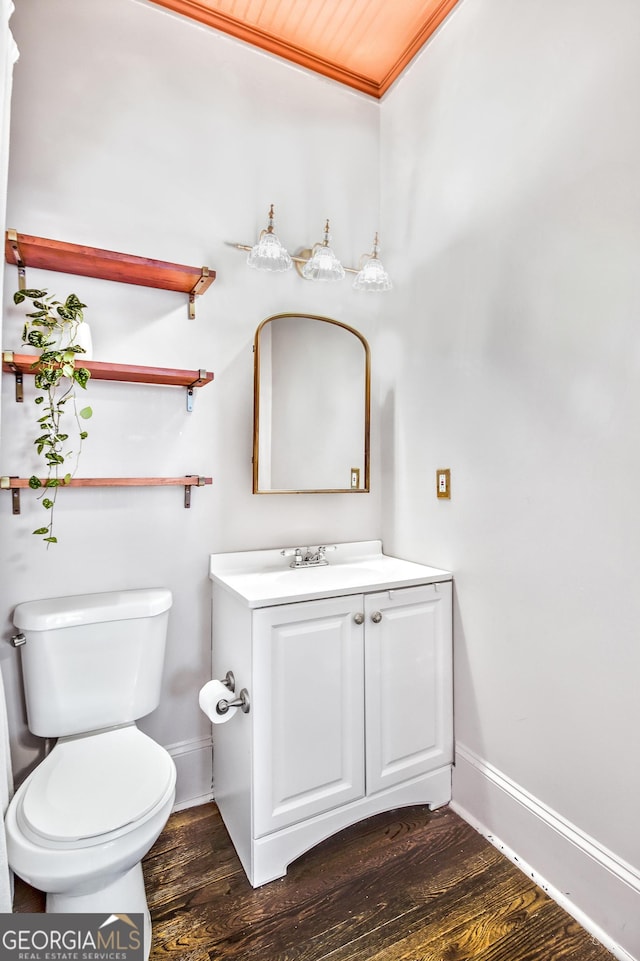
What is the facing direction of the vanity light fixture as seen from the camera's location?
facing the viewer and to the right of the viewer

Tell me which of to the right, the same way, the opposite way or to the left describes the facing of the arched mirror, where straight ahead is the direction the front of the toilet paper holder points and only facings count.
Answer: to the left

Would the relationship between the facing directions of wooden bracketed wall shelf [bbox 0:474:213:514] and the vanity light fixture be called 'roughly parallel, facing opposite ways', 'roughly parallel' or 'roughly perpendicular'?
roughly parallel

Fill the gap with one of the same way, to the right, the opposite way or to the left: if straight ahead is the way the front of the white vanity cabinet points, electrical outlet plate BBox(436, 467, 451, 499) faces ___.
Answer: to the right

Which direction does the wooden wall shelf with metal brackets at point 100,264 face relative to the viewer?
toward the camera

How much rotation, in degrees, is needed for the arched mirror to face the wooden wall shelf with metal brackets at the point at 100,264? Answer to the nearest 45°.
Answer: approximately 90° to its right

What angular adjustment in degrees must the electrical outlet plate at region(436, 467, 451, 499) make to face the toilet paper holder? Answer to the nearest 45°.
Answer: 0° — it already faces it

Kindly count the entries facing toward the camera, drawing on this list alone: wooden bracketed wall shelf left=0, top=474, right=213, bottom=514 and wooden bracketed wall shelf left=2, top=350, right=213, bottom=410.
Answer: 2

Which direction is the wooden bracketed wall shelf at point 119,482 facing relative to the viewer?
toward the camera

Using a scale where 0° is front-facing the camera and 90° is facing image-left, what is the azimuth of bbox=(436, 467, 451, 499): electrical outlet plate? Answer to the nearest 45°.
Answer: approximately 45°

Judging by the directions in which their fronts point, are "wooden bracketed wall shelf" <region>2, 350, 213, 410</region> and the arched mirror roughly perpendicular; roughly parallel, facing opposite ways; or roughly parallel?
roughly parallel

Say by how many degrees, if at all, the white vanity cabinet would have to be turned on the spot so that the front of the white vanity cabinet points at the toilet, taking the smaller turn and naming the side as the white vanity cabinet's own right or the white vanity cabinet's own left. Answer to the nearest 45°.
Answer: approximately 135° to the white vanity cabinet's own right

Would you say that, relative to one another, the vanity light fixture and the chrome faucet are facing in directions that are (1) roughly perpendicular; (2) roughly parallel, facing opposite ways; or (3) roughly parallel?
roughly parallel

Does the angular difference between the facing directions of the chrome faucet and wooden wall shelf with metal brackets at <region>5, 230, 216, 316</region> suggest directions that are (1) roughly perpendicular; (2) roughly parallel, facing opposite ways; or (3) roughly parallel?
roughly parallel

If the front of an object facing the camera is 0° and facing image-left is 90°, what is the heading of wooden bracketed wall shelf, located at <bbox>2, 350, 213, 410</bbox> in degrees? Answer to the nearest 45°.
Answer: approximately 0°
